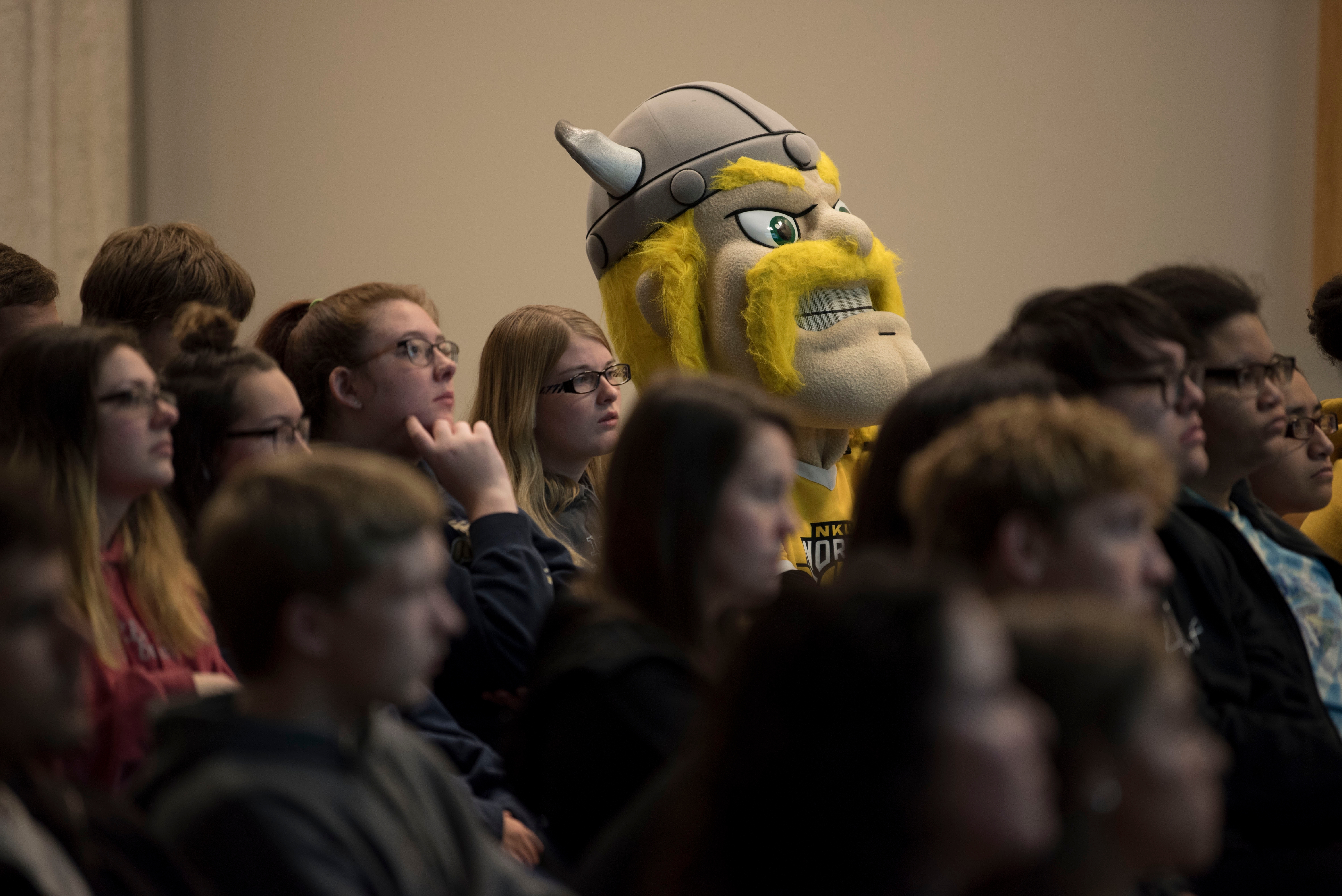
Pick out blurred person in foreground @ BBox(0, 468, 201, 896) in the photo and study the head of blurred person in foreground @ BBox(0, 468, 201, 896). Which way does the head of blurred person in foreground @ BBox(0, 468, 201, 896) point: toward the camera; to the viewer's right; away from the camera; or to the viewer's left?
to the viewer's right

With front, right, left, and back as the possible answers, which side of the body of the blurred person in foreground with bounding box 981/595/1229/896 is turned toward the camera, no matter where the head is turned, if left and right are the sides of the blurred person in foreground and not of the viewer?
right

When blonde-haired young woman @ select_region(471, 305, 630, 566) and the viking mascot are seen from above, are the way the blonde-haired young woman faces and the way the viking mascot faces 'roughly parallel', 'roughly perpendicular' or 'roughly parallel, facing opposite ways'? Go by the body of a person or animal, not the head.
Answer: roughly parallel

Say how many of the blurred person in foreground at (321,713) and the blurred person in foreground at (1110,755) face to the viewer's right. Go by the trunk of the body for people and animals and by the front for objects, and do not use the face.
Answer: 2

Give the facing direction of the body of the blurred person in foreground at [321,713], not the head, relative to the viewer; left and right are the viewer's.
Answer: facing to the right of the viewer

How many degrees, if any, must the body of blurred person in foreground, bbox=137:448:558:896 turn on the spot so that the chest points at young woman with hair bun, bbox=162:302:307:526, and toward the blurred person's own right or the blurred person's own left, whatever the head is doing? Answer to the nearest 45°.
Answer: approximately 90° to the blurred person's own left

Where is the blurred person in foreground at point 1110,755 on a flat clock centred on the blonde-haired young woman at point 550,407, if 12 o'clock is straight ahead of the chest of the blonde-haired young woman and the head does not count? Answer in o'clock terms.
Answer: The blurred person in foreground is roughly at 1 o'clock from the blonde-haired young woman.

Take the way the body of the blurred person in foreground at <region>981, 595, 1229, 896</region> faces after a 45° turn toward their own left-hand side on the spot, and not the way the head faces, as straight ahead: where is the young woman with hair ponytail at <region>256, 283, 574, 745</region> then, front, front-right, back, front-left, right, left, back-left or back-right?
left
